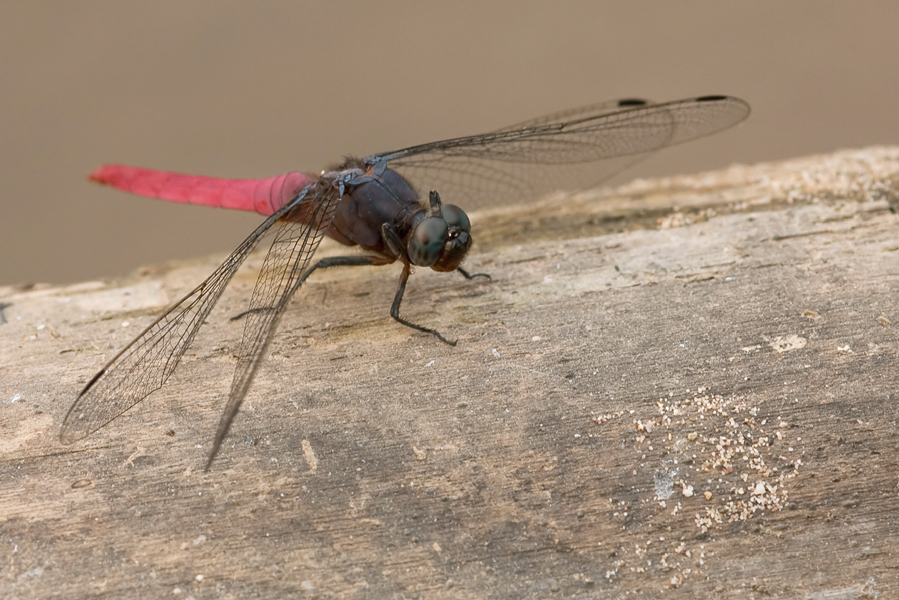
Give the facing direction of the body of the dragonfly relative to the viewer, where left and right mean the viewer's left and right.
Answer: facing the viewer and to the right of the viewer
